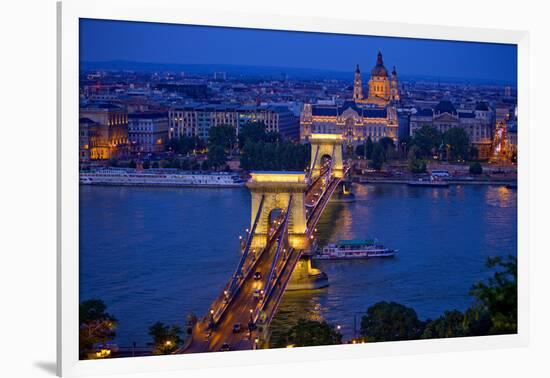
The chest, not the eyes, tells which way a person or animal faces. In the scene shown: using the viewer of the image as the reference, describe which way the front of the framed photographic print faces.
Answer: facing the viewer and to the right of the viewer
